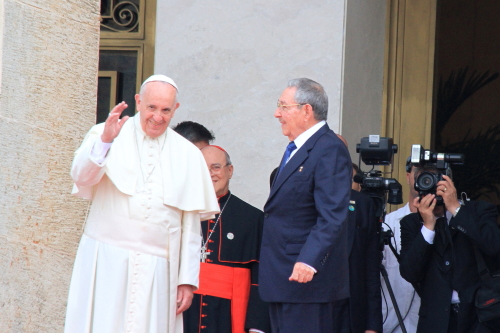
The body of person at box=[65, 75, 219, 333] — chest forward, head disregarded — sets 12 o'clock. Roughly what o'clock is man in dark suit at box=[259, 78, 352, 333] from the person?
The man in dark suit is roughly at 9 o'clock from the person.

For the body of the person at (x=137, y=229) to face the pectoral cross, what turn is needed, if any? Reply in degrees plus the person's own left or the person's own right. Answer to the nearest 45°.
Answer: approximately 135° to the person's own left

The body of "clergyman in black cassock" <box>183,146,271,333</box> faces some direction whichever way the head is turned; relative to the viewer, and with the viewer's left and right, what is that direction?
facing the viewer and to the left of the viewer

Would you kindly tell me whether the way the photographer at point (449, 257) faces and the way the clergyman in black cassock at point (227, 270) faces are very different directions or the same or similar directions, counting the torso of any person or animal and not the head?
same or similar directions

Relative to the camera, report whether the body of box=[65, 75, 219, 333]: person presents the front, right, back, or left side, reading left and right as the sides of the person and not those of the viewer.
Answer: front

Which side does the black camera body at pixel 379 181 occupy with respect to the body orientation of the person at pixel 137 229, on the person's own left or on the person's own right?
on the person's own left

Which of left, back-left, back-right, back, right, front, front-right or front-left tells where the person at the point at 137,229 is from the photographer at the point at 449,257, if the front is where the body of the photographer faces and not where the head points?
front-right

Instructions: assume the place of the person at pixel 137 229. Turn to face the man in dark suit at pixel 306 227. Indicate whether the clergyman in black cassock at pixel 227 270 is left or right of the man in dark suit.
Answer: left

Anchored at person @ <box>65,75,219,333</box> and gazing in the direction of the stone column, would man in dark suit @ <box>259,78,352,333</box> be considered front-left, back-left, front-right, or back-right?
back-right

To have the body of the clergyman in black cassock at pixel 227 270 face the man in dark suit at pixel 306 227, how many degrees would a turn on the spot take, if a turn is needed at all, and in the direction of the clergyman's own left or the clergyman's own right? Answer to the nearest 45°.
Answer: approximately 90° to the clergyman's own left

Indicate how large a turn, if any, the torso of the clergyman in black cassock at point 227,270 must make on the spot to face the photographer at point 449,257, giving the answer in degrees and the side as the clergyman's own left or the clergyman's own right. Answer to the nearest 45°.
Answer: approximately 135° to the clergyman's own left

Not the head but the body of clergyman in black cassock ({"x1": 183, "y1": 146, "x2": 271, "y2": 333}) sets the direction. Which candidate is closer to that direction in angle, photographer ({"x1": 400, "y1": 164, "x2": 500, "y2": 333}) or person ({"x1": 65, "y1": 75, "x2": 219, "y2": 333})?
the person

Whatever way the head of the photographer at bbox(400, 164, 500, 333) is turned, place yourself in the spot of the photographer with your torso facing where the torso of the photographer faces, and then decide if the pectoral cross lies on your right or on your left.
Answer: on your right

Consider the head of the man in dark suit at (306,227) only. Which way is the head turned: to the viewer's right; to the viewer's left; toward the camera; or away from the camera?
to the viewer's left
